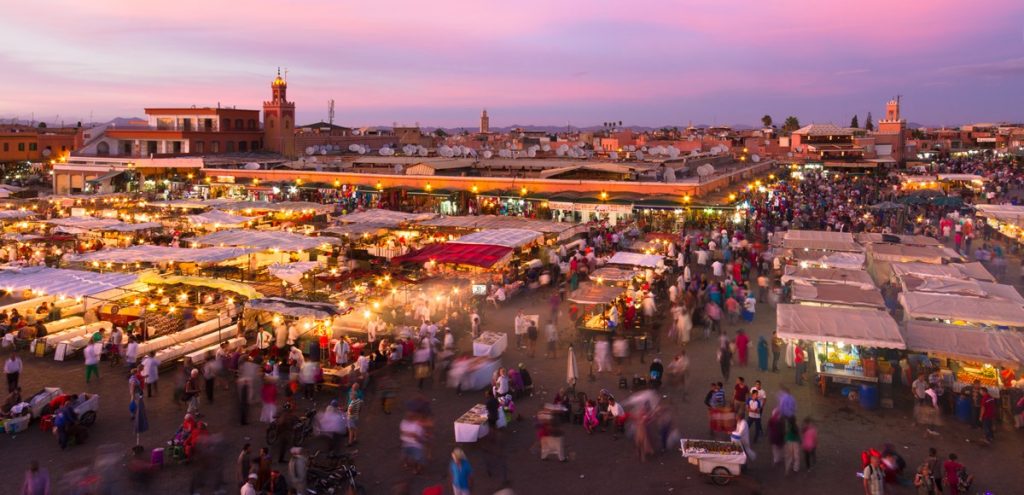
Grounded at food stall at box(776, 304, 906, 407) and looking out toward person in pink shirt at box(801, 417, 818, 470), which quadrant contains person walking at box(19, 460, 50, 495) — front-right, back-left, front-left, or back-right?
front-right

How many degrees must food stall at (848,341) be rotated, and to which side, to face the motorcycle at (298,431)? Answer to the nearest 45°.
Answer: approximately 45° to its right

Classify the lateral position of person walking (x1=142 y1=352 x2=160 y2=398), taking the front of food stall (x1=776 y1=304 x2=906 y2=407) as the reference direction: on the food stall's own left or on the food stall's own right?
on the food stall's own right

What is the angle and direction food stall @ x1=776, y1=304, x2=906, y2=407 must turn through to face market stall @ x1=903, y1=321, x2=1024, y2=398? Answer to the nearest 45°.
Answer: approximately 90° to its left

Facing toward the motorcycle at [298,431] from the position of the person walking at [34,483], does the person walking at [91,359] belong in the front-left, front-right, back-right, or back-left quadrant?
front-left

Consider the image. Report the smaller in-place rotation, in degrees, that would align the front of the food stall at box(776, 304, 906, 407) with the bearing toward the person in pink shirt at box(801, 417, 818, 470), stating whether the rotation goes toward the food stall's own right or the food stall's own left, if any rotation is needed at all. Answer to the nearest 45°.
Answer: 0° — it already faces them

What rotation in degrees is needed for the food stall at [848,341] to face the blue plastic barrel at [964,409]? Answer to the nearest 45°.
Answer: approximately 45° to its left

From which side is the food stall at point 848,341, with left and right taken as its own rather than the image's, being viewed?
front

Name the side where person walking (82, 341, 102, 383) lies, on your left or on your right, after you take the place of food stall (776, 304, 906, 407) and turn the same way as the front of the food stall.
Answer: on your right

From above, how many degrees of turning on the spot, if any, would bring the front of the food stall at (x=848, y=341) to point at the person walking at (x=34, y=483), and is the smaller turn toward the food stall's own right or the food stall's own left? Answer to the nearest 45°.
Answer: approximately 45° to the food stall's own right
